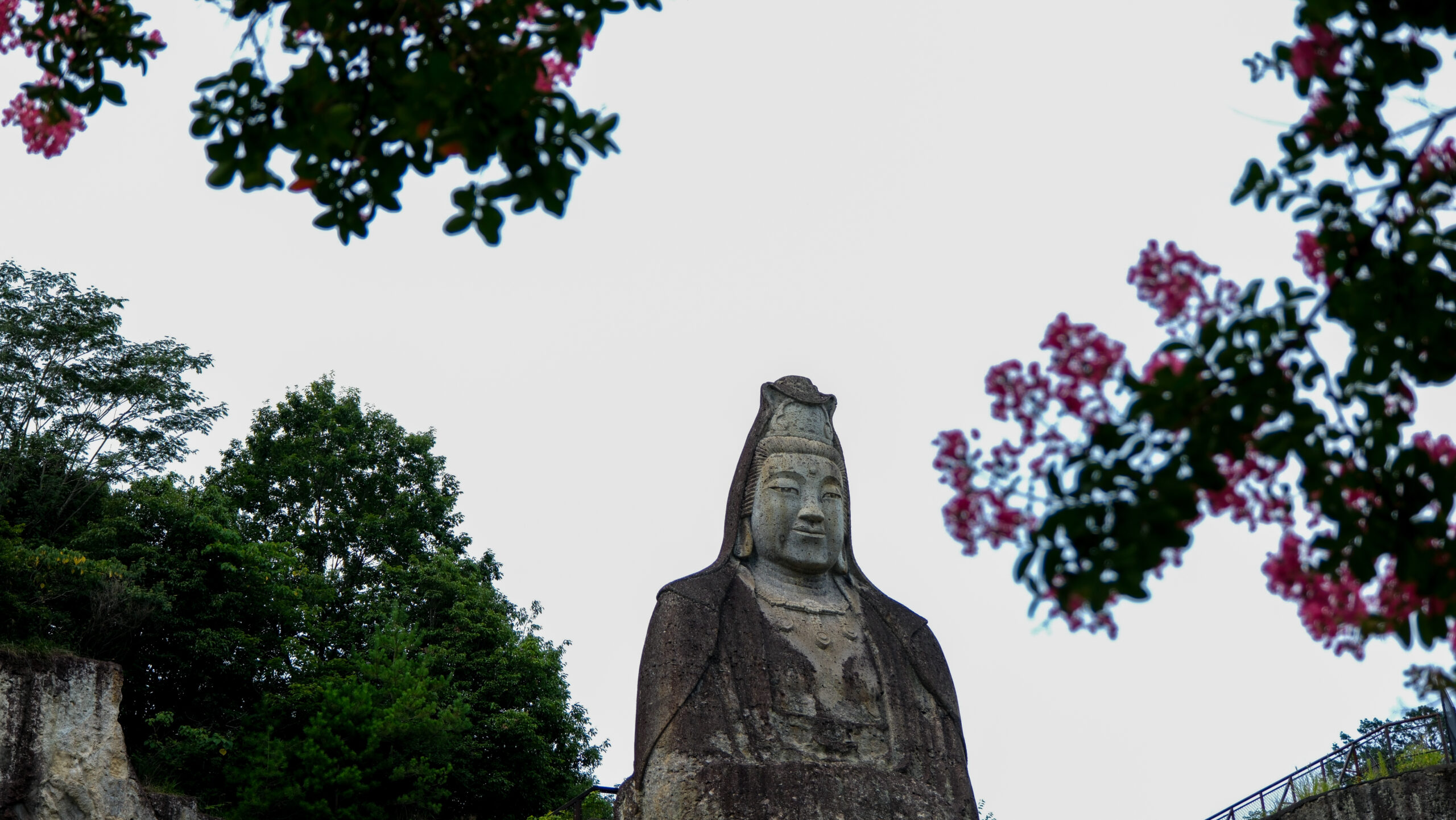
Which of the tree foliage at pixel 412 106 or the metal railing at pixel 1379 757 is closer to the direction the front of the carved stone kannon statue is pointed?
the tree foliage

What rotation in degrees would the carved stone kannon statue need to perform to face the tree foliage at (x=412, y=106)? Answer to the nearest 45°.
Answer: approximately 45° to its right

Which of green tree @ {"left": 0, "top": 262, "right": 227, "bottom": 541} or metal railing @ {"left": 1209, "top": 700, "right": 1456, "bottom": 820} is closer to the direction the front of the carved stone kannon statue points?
the metal railing

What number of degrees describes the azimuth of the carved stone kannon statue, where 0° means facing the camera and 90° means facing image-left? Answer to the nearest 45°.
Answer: approximately 315°

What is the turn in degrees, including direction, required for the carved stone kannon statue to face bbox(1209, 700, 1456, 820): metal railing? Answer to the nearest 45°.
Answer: approximately 90° to its left

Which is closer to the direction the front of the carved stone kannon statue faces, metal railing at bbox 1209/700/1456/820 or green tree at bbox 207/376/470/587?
the metal railing

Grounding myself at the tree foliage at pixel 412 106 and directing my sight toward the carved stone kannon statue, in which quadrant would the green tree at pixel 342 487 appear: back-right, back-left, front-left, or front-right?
front-left
